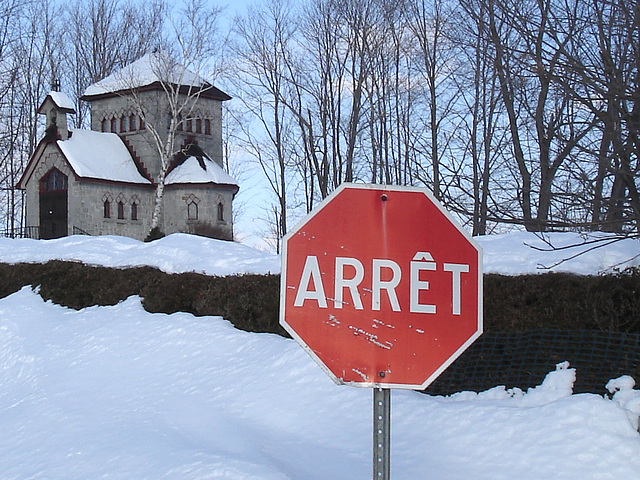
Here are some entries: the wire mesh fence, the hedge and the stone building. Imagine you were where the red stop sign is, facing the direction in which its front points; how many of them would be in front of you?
0

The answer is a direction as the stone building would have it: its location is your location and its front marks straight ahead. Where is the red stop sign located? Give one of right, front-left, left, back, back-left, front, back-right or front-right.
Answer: front-left

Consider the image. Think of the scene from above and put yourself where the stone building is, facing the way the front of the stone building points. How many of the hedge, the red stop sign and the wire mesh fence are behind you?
0

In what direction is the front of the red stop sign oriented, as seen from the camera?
facing the viewer

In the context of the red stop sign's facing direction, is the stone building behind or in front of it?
behind

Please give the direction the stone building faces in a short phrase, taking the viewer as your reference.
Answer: facing the viewer and to the left of the viewer

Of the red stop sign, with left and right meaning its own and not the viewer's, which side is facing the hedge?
back

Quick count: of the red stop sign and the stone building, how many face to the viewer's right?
0

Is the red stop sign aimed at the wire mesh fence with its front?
no

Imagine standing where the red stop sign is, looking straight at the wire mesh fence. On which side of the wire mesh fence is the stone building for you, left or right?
left

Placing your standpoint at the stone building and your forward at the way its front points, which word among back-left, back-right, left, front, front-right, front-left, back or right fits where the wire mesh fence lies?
front-left
